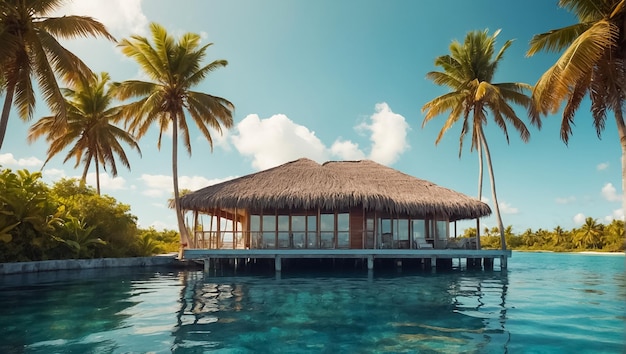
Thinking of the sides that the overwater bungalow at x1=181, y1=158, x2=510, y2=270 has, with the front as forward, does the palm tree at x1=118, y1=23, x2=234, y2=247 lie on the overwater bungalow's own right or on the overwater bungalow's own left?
on the overwater bungalow's own right

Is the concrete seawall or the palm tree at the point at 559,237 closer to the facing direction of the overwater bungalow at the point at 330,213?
the concrete seawall

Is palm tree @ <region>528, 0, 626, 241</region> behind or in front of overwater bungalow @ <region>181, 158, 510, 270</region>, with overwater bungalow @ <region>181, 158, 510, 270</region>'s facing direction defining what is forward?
in front

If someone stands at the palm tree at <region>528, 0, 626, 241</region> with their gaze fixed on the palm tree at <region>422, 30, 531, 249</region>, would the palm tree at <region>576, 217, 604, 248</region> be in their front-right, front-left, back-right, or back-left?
front-right

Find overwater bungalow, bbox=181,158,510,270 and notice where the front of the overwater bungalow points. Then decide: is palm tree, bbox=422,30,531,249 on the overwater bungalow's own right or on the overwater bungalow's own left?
on the overwater bungalow's own left

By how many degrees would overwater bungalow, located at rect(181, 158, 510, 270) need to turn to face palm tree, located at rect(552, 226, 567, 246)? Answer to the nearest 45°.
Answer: approximately 135° to its left

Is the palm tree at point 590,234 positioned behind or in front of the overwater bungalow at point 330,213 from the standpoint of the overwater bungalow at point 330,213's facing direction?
behind

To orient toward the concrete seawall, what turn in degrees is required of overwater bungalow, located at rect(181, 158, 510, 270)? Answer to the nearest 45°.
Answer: approximately 90° to its right

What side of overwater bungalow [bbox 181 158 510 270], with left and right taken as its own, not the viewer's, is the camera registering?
front
